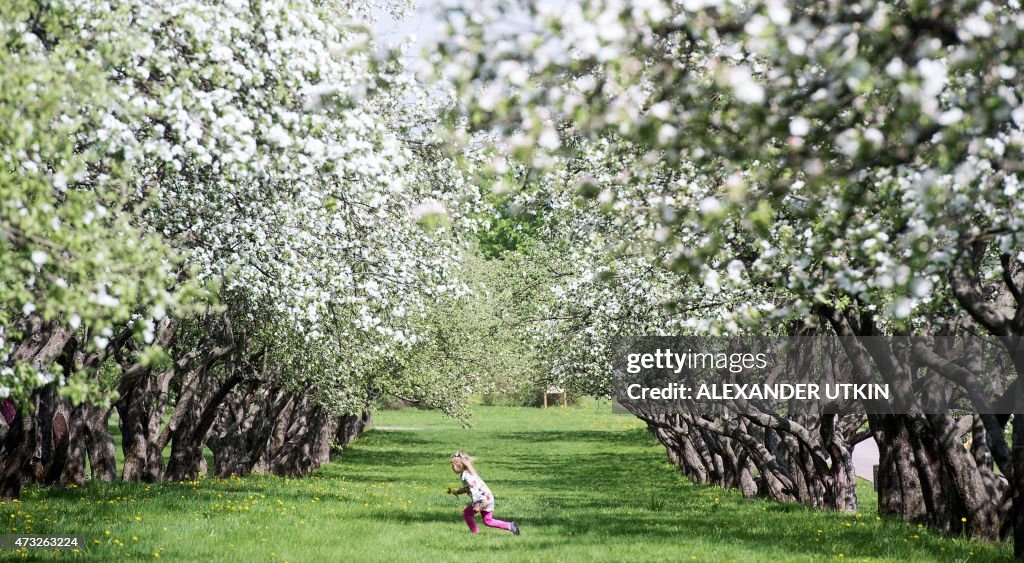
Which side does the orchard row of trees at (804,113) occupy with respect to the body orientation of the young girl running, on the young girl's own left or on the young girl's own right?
on the young girl's own left
